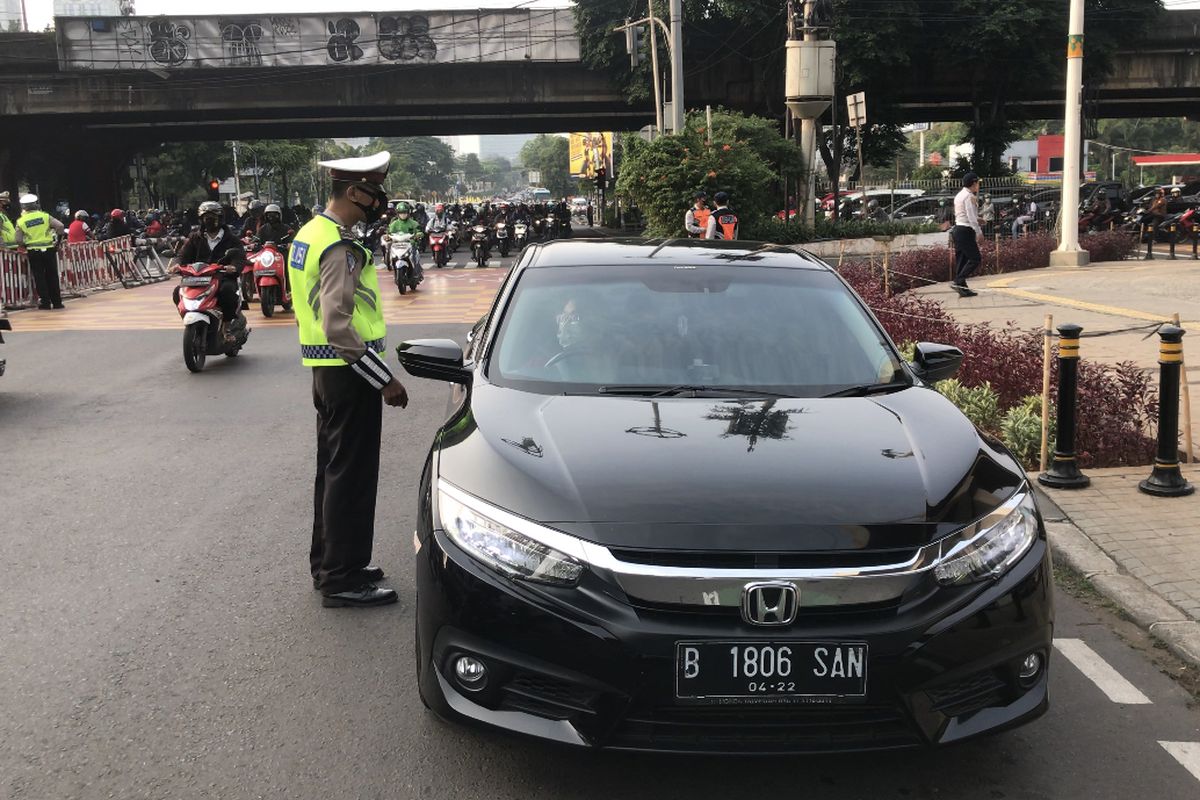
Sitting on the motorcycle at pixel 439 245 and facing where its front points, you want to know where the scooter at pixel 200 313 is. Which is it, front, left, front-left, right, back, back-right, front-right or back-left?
front

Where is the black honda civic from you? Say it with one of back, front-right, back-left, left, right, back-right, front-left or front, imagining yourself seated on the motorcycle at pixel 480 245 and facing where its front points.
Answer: front

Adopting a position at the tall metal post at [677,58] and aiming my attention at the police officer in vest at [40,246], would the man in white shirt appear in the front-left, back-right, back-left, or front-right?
front-left

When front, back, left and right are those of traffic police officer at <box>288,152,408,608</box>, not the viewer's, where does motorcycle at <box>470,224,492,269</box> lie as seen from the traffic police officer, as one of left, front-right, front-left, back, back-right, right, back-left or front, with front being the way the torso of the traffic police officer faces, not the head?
left

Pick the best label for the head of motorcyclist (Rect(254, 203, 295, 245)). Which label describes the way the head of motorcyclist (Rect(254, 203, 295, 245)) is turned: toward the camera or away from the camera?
toward the camera

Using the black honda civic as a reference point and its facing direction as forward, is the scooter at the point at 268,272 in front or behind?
behind

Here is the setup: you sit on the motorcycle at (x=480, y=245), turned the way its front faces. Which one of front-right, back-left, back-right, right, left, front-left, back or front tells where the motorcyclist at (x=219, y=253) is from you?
front

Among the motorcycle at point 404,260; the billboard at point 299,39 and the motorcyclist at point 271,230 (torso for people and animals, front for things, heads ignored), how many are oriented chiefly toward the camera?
3

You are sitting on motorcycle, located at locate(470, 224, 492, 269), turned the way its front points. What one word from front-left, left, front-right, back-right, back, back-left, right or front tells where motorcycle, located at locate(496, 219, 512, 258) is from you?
back

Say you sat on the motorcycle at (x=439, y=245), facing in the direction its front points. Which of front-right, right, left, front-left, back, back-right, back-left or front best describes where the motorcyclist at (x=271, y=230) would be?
front

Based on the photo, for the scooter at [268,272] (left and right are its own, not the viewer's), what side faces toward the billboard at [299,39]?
back

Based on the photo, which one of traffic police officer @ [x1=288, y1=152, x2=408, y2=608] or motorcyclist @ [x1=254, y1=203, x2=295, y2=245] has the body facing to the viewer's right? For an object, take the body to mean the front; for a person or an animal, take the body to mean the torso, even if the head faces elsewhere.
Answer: the traffic police officer

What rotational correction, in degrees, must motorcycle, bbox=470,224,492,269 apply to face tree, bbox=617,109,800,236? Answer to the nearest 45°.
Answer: approximately 45° to its left

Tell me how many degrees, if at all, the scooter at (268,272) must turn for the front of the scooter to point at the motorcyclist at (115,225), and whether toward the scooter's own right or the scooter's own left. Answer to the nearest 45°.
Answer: approximately 180°

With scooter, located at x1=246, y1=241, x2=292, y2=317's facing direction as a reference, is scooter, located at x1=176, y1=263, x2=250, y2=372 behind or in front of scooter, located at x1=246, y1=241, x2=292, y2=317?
in front

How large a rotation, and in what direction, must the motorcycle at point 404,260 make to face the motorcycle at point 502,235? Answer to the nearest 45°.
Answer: approximately 180°

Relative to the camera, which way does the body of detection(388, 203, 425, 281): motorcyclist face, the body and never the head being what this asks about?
toward the camera

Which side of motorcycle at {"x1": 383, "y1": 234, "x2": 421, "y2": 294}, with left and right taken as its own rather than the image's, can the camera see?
front

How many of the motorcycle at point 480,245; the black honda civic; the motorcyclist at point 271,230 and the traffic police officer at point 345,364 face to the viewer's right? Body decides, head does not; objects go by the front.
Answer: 1

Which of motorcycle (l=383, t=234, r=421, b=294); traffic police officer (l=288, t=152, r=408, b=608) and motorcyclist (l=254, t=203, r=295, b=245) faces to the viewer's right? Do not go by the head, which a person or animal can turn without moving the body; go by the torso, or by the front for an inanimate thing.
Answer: the traffic police officer
